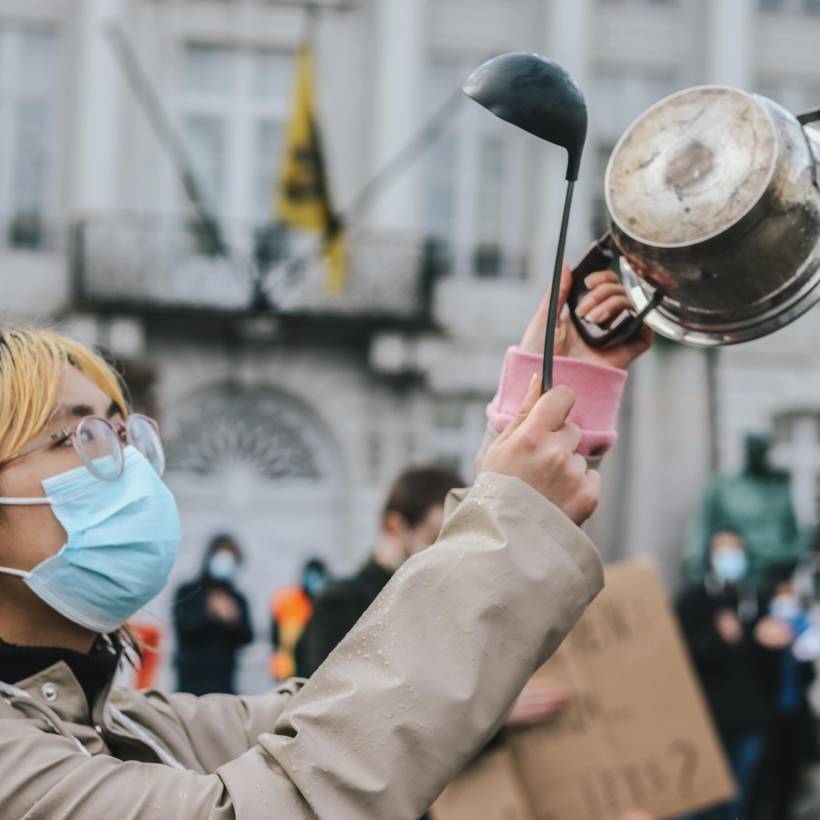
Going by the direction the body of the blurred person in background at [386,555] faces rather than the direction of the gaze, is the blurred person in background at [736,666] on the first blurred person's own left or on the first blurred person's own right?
on the first blurred person's own left

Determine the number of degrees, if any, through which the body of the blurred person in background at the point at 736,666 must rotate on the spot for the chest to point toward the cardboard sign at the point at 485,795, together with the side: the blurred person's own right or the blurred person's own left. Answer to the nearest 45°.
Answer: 0° — they already face it

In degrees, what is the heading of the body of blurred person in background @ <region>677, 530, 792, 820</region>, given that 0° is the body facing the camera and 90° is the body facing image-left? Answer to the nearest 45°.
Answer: approximately 0°

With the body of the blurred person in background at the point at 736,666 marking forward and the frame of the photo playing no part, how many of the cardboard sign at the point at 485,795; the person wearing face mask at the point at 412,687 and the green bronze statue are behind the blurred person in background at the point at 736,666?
1

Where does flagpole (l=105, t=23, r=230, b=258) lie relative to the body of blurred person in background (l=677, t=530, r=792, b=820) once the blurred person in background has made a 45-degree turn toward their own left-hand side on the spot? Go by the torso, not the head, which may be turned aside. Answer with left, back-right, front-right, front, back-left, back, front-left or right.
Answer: back

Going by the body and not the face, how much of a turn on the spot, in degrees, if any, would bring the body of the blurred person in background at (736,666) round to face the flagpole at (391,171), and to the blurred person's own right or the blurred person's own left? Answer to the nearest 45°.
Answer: approximately 135° to the blurred person's own right
